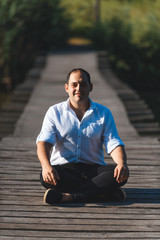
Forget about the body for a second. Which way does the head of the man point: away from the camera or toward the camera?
toward the camera

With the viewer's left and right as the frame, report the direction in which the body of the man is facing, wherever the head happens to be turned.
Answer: facing the viewer
